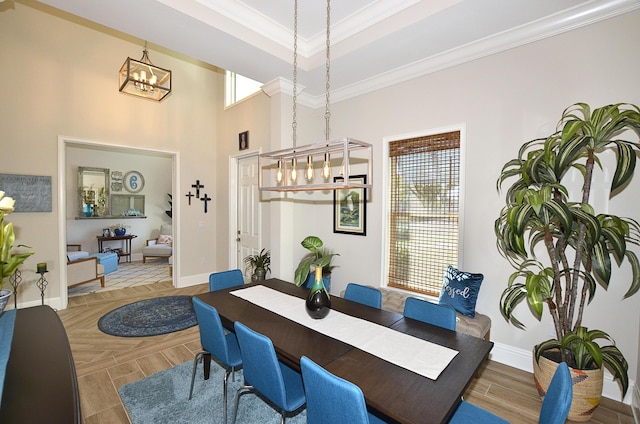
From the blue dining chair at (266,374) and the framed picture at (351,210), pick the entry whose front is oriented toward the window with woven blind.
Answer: the blue dining chair

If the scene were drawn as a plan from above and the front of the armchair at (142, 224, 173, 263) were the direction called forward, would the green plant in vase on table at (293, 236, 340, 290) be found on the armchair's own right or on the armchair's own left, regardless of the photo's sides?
on the armchair's own left

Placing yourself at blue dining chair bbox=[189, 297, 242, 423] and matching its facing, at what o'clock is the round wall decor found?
The round wall decor is roughly at 10 o'clock from the blue dining chair.

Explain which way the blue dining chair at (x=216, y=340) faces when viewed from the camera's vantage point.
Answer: facing away from the viewer and to the right of the viewer

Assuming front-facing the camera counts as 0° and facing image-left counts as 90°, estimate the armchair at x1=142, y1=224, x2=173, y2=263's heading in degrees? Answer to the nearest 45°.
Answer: approximately 45°

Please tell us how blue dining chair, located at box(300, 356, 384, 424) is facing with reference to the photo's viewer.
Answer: facing away from the viewer and to the right of the viewer

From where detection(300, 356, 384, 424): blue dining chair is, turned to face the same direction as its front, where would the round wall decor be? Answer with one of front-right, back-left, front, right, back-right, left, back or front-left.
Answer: left

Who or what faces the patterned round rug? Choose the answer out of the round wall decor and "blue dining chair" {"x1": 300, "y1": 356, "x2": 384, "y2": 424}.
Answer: the round wall decor

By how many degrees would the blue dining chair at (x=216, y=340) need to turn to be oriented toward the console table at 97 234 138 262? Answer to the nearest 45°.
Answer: approximately 45° to its left

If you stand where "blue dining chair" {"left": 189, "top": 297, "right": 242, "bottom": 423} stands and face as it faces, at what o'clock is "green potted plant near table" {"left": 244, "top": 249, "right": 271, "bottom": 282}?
The green potted plant near table is roughly at 11 o'clock from the blue dining chair.

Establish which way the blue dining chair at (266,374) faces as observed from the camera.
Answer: facing away from the viewer and to the right of the viewer

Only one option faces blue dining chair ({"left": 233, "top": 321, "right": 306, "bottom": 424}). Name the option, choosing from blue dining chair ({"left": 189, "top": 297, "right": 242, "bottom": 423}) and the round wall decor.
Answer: the round wall decor

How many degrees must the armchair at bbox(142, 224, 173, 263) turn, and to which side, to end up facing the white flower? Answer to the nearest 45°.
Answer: approximately 45° to its left

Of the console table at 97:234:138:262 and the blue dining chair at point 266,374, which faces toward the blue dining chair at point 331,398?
the console table
